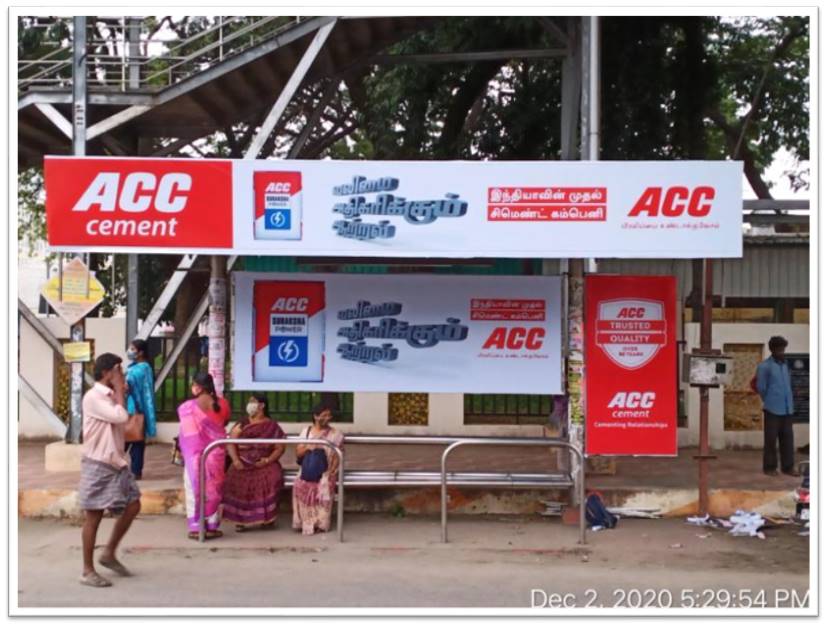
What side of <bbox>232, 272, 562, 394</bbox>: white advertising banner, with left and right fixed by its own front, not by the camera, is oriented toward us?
front

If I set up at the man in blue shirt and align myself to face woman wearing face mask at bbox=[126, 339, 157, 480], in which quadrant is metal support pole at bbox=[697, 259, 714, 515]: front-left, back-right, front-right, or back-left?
front-left

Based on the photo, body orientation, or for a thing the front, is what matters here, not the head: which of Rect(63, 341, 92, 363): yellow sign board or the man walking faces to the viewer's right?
the man walking

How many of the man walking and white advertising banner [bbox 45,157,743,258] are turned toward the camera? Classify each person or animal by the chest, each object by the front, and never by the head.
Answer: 1

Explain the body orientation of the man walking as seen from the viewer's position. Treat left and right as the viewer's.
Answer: facing to the right of the viewer

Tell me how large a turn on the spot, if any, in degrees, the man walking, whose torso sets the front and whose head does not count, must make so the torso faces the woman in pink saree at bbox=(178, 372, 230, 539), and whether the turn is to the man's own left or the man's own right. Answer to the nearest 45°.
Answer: approximately 45° to the man's own left

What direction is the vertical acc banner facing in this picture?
toward the camera

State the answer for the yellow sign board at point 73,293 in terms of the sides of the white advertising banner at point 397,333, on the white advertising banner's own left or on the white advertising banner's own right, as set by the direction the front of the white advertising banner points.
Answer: on the white advertising banner's own right

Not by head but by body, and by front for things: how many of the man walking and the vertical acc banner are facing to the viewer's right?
1

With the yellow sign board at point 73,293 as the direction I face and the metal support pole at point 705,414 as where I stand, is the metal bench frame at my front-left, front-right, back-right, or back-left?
front-left

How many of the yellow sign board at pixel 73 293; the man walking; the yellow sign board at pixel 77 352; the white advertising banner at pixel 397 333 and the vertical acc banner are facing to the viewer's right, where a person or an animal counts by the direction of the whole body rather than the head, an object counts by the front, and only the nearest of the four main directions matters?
1

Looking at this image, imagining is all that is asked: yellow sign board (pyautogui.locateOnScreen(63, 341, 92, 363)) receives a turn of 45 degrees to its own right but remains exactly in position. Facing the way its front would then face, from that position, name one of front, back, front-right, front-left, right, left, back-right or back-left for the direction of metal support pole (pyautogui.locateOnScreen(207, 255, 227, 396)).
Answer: left

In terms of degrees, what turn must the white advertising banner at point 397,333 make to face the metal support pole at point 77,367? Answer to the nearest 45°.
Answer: approximately 135° to its right

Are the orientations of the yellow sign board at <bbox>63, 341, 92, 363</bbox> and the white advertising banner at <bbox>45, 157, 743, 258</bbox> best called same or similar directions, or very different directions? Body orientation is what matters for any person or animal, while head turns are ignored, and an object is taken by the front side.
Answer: same or similar directions
